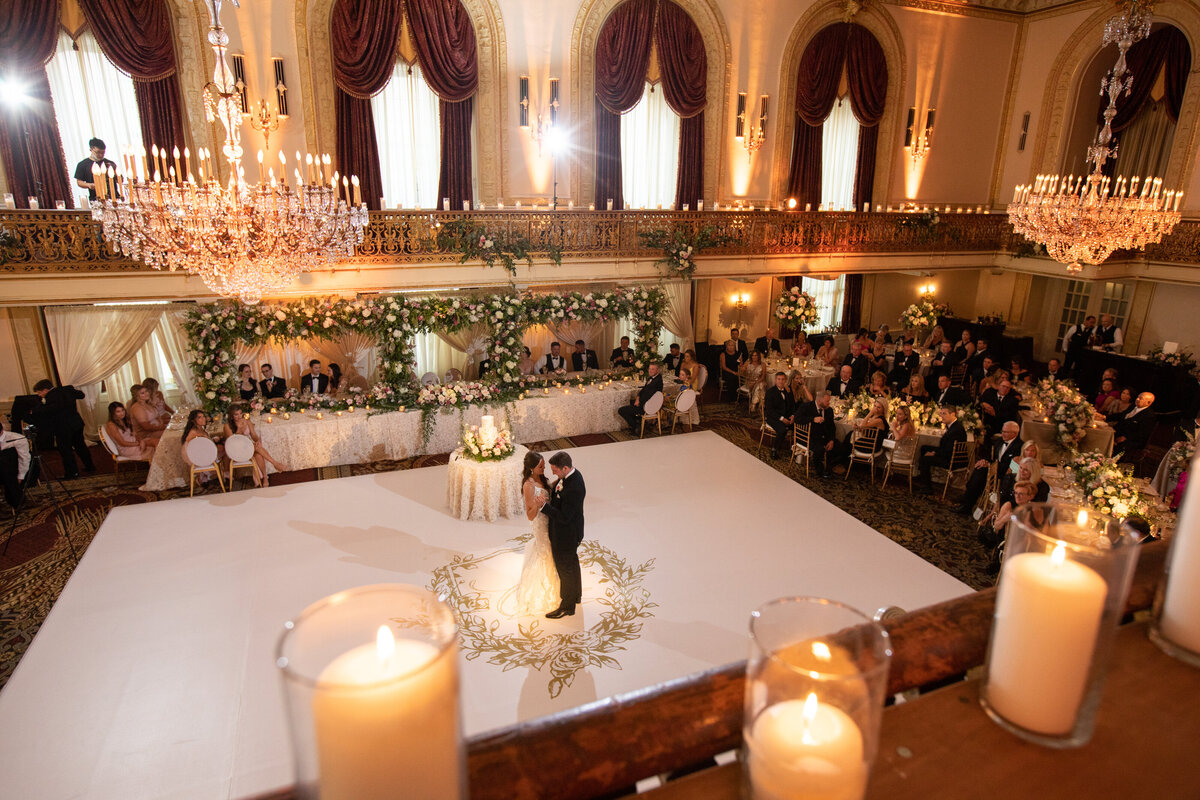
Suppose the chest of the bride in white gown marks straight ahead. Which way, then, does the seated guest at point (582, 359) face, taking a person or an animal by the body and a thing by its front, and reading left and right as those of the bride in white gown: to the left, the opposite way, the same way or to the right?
to the right

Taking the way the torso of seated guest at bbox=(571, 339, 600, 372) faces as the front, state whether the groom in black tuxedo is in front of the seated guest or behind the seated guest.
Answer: in front

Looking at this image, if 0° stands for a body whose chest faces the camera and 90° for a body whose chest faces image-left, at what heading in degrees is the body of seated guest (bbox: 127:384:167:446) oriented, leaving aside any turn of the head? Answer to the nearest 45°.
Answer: approximately 315°

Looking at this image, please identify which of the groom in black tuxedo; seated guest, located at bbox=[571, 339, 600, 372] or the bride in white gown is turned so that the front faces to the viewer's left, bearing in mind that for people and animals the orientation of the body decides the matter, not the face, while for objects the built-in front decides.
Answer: the groom in black tuxedo

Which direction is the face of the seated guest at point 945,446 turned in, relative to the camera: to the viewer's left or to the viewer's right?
to the viewer's left

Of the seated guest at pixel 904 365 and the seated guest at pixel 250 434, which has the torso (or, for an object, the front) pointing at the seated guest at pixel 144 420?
the seated guest at pixel 904 365

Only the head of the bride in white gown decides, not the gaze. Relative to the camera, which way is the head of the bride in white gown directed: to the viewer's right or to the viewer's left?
to the viewer's right

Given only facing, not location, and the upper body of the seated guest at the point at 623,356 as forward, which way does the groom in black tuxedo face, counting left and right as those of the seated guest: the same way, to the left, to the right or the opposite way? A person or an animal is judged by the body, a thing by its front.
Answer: to the right

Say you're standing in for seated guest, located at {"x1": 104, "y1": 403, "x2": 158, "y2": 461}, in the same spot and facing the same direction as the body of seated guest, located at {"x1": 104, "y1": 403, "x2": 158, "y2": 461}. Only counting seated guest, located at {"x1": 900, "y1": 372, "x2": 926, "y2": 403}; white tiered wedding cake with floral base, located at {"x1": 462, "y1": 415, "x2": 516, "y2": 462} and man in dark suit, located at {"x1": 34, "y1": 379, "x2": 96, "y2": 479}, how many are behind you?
1

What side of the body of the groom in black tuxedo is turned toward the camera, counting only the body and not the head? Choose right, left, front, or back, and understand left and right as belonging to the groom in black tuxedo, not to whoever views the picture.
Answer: left

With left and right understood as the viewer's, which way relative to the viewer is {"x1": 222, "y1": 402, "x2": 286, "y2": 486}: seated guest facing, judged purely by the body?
facing the viewer and to the right of the viewer

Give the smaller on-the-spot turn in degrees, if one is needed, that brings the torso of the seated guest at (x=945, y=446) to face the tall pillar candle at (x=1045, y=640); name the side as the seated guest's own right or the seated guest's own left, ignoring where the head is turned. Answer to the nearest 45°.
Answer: approximately 90° to the seated guest's own left

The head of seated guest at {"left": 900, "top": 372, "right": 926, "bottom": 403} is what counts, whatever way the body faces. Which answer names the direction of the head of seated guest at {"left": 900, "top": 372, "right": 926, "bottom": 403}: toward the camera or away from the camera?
toward the camera

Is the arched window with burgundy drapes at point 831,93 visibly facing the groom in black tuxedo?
yes

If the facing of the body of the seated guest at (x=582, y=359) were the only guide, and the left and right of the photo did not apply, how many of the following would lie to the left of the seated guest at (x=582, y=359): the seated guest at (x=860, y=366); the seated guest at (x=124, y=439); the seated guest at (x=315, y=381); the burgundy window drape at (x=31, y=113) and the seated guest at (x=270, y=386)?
1

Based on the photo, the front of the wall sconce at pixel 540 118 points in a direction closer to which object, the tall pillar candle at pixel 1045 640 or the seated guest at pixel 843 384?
the tall pillar candle

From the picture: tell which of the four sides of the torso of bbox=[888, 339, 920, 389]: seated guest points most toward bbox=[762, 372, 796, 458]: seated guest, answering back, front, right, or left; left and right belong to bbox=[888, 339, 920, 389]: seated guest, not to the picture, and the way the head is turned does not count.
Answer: front

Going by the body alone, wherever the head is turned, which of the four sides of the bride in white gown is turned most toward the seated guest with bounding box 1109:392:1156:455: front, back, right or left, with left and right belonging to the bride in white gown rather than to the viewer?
front

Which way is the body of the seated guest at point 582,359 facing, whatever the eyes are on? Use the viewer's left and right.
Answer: facing the viewer

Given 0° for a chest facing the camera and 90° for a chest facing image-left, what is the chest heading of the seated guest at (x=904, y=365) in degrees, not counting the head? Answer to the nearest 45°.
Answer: approximately 45°

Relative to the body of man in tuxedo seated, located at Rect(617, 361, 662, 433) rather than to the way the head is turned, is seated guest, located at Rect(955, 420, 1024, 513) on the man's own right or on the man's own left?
on the man's own left

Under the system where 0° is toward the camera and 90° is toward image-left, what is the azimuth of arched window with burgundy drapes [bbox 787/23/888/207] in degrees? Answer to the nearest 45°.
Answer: approximately 0°
